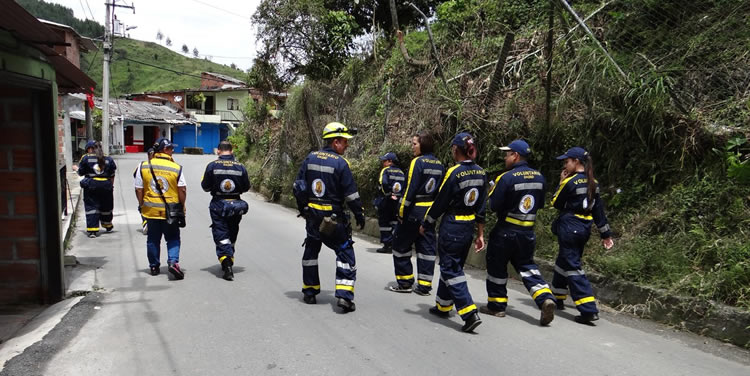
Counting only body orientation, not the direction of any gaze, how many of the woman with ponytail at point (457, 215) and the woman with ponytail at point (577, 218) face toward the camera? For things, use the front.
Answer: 0

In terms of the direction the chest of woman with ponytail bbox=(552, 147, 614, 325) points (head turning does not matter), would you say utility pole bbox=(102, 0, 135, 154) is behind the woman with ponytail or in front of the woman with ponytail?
in front

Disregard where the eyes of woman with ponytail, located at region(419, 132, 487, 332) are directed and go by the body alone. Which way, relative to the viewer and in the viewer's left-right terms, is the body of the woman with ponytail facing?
facing away from the viewer and to the left of the viewer

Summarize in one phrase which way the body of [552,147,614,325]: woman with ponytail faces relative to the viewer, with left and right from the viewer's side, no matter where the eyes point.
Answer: facing away from the viewer and to the left of the viewer

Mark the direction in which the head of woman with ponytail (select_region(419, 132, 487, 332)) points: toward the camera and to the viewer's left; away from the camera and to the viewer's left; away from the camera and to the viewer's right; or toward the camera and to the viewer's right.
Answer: away from the camera and to the viewer's left

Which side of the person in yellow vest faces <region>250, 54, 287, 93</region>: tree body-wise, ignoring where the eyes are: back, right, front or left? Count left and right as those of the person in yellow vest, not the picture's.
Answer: front

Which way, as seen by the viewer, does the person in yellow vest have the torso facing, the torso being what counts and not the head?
away from the camera

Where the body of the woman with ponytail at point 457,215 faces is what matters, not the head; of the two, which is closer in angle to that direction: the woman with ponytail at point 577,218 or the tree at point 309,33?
the tree

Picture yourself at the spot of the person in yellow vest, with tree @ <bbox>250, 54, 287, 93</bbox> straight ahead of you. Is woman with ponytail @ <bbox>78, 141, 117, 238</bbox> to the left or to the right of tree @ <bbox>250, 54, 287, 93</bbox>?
left

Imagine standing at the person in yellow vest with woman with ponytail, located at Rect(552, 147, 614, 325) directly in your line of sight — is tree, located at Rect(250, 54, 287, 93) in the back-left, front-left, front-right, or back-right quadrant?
back-left

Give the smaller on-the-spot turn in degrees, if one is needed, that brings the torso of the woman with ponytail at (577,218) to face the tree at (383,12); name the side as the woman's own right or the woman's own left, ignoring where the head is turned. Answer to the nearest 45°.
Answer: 0° — they already face it

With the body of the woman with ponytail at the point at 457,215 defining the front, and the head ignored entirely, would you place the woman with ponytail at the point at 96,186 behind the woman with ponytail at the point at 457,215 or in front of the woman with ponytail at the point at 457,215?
in front
